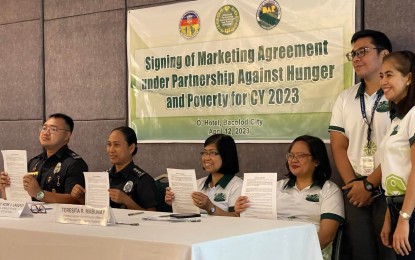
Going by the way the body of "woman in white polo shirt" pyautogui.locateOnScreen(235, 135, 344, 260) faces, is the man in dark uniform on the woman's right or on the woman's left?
on the woman's right

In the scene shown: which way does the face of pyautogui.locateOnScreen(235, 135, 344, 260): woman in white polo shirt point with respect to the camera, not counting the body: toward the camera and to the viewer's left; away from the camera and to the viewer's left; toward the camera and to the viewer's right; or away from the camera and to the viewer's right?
toward the camera and to the viewer's left

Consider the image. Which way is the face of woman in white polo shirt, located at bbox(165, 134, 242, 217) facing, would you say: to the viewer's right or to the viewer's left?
to the viewer's left

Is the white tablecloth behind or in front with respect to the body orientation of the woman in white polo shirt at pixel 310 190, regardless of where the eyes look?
in front

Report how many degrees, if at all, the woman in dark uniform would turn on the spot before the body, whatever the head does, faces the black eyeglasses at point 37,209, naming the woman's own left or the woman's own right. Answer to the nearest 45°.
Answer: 0° — they already face it

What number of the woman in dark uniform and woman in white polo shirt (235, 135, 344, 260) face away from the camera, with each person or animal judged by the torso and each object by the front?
0

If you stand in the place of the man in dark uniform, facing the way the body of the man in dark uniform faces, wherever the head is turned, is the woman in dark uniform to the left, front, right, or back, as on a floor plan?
left

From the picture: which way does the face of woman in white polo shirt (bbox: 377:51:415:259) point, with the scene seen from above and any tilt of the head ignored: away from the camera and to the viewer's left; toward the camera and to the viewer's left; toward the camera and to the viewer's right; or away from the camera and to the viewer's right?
toward the camera and to the viewer's left

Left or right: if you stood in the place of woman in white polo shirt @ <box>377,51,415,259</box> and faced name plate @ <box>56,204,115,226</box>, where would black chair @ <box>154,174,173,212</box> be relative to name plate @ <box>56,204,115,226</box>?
right

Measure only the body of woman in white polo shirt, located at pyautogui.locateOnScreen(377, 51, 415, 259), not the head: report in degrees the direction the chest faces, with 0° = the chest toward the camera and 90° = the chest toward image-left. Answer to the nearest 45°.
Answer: approximately 45°
